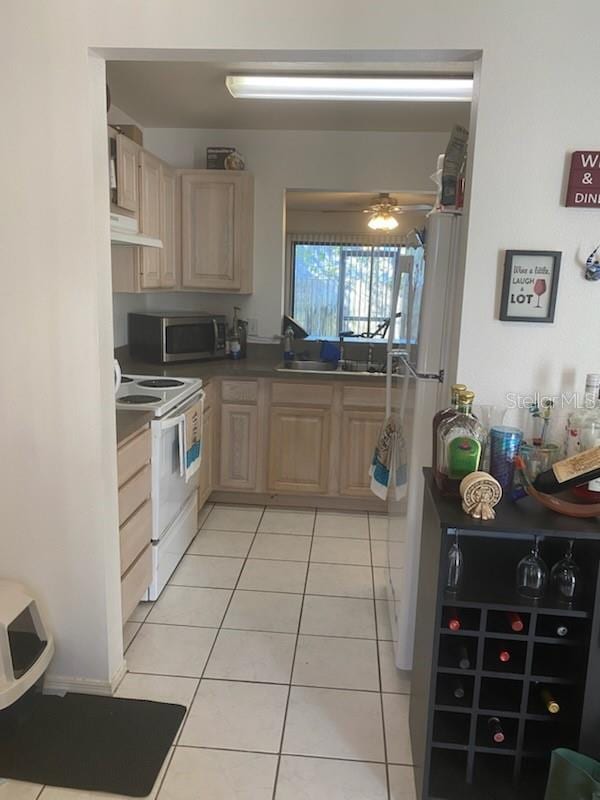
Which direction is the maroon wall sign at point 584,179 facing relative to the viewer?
toward the camera

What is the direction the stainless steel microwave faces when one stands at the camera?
facing the viewer and to the right of the viewer

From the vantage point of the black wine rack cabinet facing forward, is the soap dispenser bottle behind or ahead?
behind

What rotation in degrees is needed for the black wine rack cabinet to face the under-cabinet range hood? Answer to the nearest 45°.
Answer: approximately 90° to its right

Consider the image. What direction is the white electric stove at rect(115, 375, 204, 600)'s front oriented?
to the viewer's right

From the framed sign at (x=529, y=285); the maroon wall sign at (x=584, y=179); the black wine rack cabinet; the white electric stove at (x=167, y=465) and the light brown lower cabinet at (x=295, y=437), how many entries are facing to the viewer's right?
1

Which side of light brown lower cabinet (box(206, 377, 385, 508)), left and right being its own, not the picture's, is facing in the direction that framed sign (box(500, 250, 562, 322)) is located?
front

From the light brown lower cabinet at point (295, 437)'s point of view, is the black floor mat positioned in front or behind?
in front

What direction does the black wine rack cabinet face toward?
toward the camera
